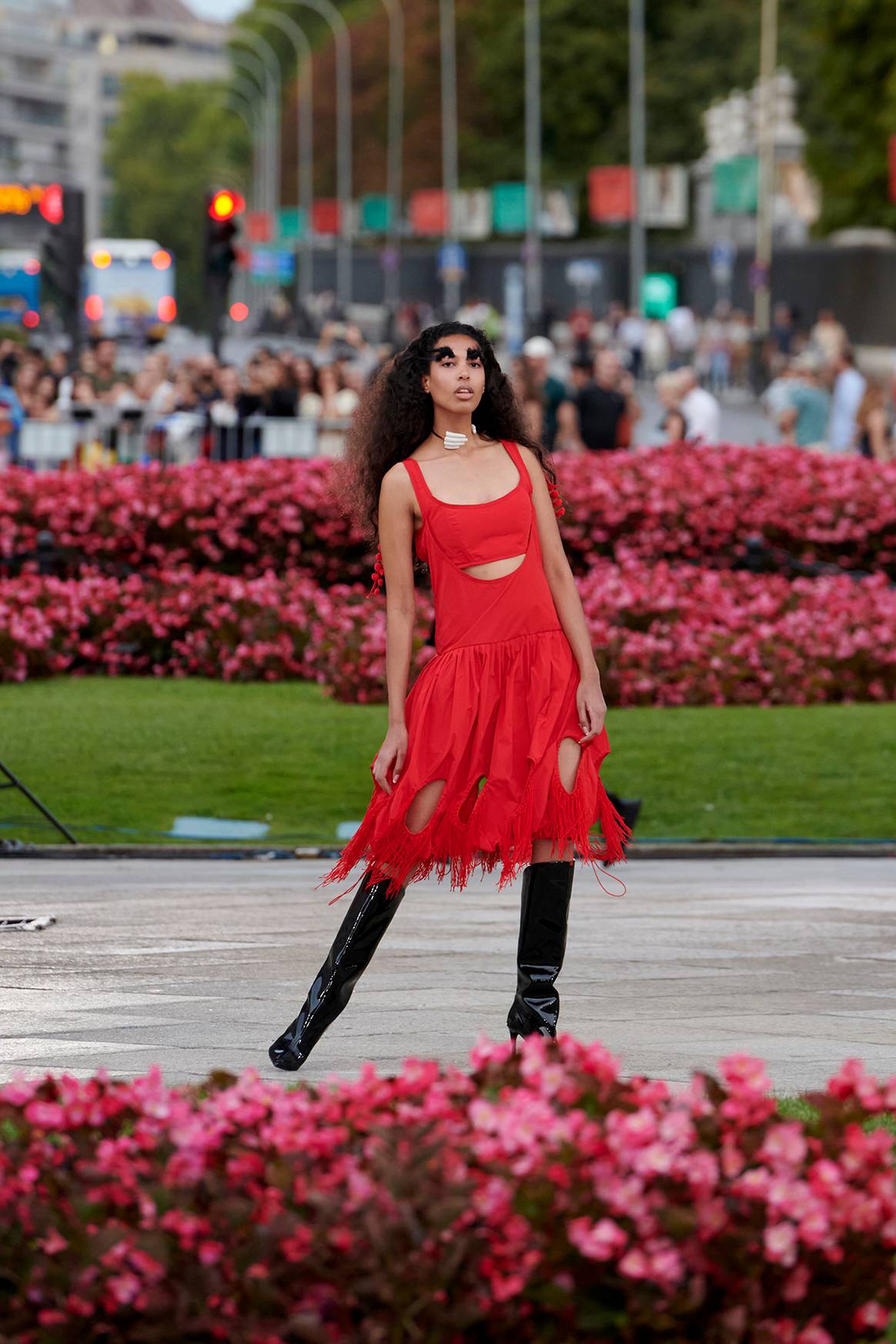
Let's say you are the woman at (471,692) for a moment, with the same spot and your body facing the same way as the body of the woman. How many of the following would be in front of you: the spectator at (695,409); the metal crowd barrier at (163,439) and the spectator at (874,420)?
0

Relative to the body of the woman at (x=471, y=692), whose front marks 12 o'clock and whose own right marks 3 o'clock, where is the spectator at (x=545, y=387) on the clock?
The spectator is roughly at 6 o'clock from the woman.

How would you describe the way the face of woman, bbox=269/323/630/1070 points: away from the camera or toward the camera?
toward the camera

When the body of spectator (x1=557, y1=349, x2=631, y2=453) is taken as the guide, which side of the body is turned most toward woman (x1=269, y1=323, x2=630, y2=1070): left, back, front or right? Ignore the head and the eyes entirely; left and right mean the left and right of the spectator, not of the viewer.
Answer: front

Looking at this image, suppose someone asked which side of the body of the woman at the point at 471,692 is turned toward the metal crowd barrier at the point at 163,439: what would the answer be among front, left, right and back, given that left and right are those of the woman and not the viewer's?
back

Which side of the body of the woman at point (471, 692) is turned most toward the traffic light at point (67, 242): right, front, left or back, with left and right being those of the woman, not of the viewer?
back

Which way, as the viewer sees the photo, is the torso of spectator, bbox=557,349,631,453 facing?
toward the camera

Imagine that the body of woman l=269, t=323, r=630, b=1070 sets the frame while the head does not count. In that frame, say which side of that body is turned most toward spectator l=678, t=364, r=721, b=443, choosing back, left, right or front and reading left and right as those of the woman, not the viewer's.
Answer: back

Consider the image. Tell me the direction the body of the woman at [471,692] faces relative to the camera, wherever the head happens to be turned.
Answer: toward the camera

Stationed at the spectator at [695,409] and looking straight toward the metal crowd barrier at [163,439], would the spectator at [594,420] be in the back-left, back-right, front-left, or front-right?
front-left

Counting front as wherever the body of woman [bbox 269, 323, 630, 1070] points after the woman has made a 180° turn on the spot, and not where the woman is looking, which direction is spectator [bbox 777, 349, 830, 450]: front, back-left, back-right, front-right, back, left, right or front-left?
front

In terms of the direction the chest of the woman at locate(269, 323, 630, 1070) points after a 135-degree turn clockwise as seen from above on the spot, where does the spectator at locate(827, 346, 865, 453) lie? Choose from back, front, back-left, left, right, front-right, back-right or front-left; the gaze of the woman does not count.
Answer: front-right

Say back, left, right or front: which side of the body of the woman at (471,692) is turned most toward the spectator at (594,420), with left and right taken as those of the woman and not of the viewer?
back

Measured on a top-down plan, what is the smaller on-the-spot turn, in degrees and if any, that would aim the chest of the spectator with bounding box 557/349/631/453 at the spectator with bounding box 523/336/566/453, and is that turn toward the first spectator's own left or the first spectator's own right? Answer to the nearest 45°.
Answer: approximately 135° to the first spectator's own right

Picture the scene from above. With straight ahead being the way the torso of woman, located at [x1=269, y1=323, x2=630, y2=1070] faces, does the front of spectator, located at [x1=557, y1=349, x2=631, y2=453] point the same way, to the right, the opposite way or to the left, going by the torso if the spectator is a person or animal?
the same way
